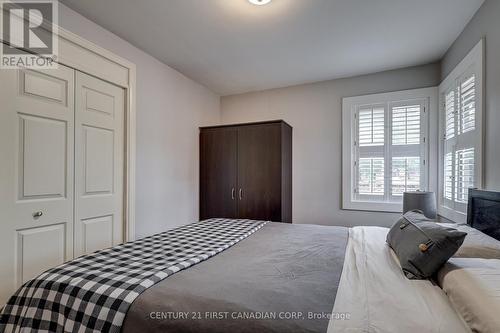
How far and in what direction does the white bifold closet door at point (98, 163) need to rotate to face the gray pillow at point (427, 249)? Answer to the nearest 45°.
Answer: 0° — it already faces it

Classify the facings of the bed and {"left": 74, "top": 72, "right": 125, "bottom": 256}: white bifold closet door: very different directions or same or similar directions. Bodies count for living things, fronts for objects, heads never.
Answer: very different directions

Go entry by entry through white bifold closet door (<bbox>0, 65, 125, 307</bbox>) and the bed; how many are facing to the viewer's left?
1

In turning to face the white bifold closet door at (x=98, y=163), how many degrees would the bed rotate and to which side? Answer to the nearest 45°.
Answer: approximately 45° to its right

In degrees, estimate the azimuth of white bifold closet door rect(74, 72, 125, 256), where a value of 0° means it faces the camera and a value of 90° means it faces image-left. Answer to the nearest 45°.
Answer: approximately 315°

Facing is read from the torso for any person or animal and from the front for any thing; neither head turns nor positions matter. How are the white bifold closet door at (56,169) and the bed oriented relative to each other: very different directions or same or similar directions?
very different directions

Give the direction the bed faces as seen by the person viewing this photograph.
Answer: facing to the left of the viewer

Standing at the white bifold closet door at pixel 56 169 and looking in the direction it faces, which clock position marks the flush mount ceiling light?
The flush mount ceiling light is roughly at 12 o'clock from the white bifold closet door.

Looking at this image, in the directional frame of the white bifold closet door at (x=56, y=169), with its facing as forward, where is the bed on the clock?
The bed is roughly at 1 o'clock from the white bifold closet door.

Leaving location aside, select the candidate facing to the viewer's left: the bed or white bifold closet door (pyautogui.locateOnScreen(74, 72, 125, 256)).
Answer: the bed

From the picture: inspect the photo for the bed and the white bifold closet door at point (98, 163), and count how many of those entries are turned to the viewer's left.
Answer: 1

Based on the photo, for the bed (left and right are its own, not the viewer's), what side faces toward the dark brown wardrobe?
right
